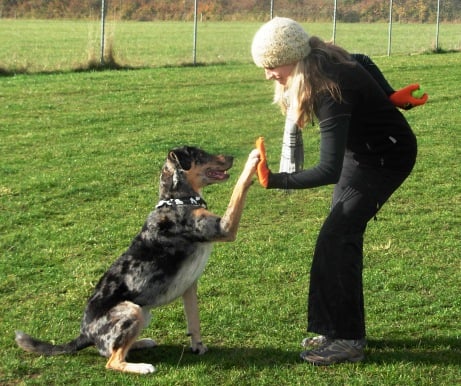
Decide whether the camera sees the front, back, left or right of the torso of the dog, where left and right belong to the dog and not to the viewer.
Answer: right

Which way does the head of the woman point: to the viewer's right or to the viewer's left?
to the viewer's left

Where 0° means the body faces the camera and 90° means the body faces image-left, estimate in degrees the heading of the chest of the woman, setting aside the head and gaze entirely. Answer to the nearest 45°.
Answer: approximately 90°
